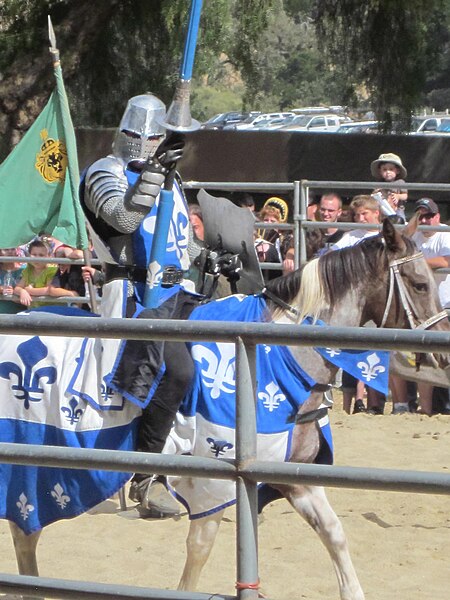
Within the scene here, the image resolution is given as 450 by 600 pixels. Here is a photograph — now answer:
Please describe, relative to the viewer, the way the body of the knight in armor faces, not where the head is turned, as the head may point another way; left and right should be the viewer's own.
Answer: facing the viewer and to the right of the viewer

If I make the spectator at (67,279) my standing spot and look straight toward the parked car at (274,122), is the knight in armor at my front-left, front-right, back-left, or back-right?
back-right

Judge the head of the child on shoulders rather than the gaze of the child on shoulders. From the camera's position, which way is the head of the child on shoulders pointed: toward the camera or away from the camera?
toward the camera

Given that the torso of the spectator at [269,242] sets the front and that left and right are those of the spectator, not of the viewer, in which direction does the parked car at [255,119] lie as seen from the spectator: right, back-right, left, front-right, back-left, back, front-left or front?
back

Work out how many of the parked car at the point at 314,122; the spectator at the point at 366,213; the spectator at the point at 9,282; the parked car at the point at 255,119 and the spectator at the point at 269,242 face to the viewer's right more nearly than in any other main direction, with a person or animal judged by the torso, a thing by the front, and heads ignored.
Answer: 0

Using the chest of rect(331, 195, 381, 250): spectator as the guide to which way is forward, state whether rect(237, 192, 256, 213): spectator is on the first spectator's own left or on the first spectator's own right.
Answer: on the first spectator's own right

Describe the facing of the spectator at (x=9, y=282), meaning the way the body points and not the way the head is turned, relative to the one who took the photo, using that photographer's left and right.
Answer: facing the viewer

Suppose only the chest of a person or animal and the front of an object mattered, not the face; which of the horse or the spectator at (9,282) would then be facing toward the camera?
the spectator

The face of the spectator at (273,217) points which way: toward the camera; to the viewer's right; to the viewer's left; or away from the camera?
toward the camera

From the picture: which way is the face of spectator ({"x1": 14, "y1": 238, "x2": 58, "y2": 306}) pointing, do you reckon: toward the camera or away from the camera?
toward the camera

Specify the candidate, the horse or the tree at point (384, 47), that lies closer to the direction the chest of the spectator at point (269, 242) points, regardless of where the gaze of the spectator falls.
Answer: the horse

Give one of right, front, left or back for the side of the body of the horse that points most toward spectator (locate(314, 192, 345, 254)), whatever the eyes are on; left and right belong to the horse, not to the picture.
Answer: left

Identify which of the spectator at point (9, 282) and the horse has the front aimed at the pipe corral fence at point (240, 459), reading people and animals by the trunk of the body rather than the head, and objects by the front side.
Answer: the spectator

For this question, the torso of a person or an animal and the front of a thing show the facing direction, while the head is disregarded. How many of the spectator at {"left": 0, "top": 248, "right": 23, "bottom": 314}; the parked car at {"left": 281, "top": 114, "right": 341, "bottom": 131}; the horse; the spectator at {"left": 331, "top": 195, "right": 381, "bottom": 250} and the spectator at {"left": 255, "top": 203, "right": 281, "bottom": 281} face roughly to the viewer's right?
1

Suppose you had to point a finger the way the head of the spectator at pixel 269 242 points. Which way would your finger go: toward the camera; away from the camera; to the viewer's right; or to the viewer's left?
toward the camera

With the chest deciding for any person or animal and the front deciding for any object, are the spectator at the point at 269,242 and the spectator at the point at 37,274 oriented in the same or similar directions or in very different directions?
same or similar directions

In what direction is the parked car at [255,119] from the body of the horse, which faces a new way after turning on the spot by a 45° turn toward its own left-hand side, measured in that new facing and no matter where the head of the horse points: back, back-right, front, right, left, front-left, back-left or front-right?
front-left

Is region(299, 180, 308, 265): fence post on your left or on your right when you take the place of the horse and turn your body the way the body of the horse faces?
on your left
